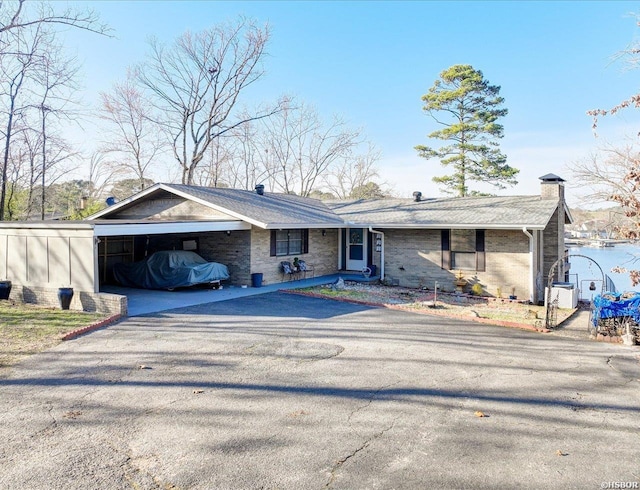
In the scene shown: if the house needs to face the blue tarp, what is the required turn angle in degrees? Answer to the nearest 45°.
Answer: approximately 45° to its left

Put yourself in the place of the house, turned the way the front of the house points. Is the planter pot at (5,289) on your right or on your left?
on your right

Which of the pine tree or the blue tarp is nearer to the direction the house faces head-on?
the blue tarp

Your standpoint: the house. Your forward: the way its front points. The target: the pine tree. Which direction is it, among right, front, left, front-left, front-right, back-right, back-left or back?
back-left

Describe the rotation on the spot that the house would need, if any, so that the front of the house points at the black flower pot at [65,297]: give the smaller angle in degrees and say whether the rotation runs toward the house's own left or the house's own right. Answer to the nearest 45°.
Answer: approximately 45° to the house's own right

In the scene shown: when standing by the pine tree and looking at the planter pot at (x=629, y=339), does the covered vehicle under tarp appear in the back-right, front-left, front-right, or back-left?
front-right

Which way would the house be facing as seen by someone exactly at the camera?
facing the viewer

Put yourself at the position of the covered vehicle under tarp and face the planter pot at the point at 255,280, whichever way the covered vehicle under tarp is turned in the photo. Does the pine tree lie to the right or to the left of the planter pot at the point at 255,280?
left

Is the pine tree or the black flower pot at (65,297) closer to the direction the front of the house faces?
the black flower pot

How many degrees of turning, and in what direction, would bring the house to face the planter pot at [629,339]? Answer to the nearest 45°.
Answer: approximately 45° to its left

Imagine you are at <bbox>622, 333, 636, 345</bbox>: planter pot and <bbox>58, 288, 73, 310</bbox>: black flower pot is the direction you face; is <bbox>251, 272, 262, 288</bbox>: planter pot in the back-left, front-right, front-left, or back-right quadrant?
front-right
